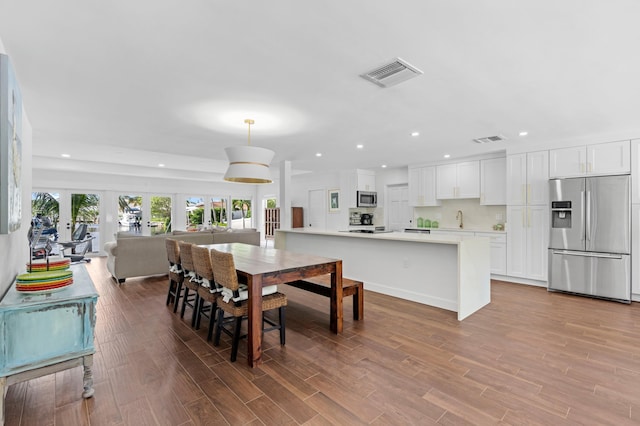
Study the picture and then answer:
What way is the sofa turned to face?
away from the camera

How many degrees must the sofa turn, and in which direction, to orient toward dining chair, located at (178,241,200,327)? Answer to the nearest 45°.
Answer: approximately 180°

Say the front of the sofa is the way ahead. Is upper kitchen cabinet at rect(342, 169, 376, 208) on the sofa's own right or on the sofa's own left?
on the sofa's own right

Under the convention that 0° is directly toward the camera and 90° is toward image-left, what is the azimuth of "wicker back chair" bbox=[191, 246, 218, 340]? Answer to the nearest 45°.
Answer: approximately 225°

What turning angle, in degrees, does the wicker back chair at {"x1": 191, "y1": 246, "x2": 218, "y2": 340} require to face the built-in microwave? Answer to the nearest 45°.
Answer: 0° — it already faces it

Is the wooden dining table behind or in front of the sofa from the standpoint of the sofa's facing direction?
behind

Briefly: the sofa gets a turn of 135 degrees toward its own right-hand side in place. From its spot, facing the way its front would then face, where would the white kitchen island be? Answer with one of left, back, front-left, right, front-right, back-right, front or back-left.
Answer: front
